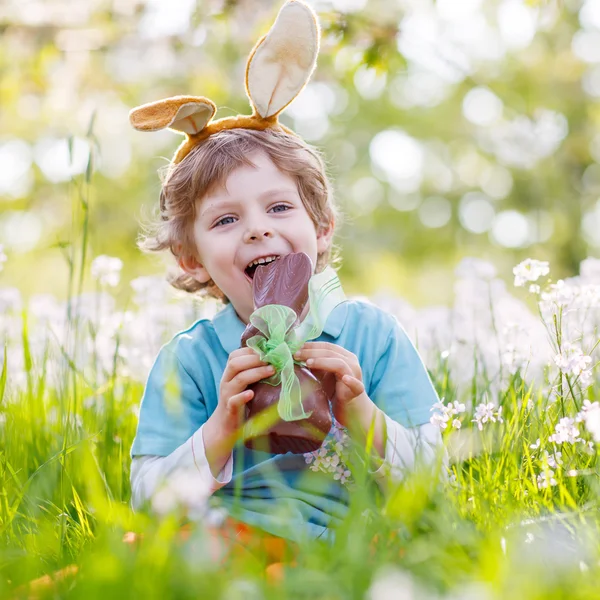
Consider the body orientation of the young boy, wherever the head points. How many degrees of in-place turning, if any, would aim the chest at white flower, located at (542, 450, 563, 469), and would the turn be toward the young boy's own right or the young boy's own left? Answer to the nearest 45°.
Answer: approximately 45° to the young boy's own left

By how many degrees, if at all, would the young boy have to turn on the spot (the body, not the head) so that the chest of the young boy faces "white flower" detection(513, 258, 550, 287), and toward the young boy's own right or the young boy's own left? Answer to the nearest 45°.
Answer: approximately 90° to the young boy's own left

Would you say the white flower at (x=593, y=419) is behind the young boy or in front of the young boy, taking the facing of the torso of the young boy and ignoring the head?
in front

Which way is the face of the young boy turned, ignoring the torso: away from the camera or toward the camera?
toward the camera

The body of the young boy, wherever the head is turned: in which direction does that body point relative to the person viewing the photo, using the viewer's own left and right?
facing the viewer

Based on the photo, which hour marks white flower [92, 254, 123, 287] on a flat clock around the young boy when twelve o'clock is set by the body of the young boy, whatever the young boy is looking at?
The white flower is roughly at 5 o'clock from the young boy.
